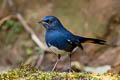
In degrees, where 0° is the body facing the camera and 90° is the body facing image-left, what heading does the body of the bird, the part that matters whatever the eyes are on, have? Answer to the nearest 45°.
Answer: approximately 90°

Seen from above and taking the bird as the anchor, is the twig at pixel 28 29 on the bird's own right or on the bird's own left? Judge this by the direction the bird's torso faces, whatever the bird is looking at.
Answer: on the bird's own right
